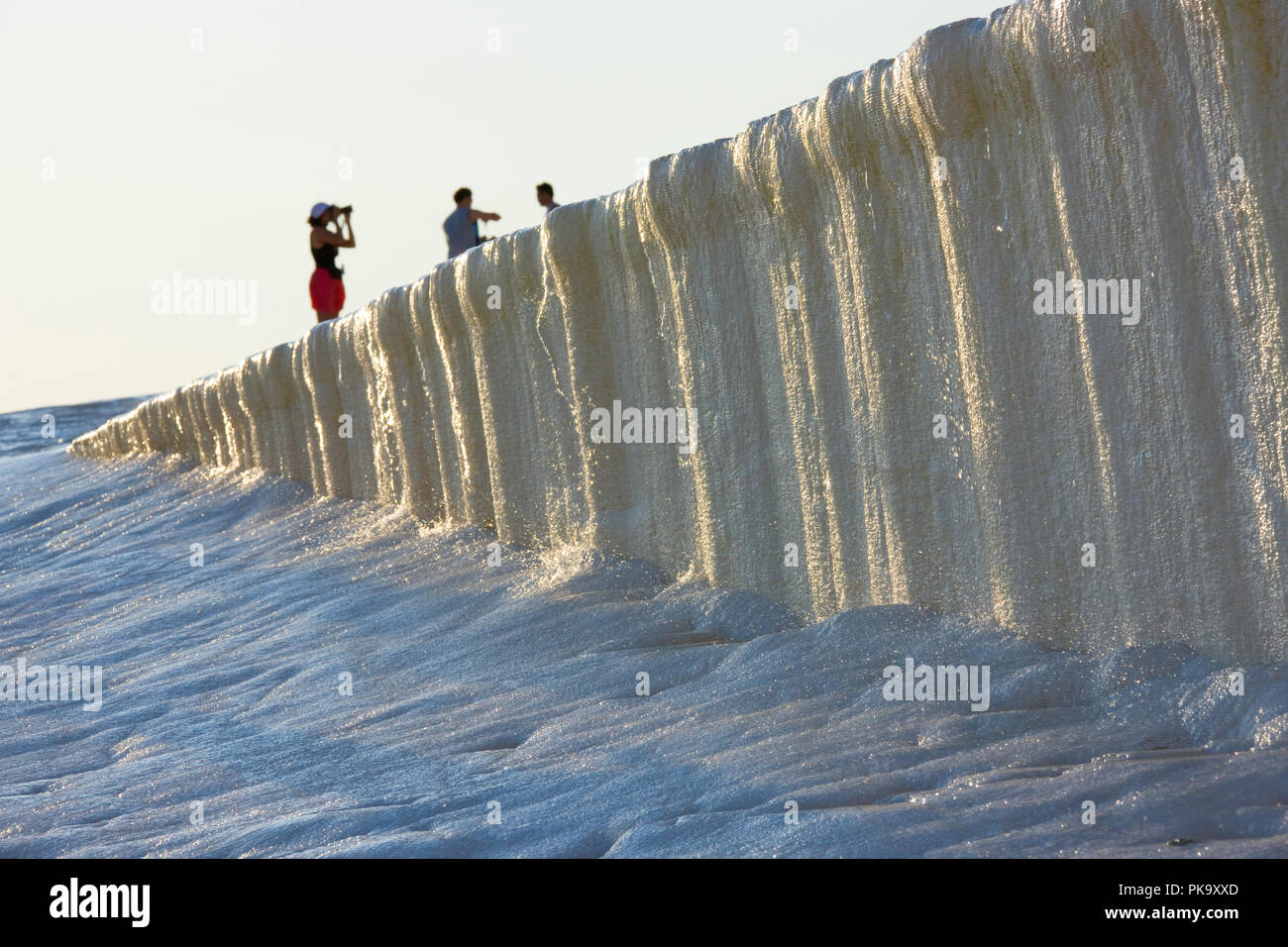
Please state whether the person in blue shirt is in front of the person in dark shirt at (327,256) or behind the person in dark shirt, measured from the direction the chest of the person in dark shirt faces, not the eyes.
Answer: in front

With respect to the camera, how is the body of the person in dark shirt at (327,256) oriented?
to the viewer's right

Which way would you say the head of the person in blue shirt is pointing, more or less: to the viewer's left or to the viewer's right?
to the viewer's right
